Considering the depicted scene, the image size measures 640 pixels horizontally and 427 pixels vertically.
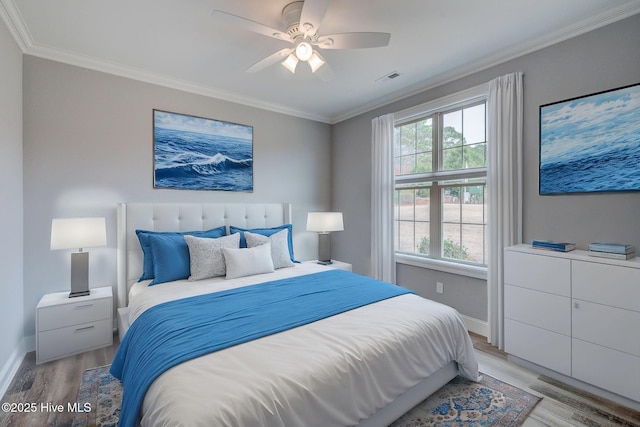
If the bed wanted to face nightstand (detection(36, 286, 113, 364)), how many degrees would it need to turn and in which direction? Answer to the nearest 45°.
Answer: approximately 180°

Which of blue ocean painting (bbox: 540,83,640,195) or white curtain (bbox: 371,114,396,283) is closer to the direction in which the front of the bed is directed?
the blue ocean painting

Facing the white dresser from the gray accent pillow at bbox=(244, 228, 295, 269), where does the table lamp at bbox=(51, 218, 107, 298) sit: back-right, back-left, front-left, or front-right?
back-right

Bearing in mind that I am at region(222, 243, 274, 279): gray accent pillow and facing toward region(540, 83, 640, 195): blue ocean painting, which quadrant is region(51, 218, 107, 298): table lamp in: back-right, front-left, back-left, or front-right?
back-right

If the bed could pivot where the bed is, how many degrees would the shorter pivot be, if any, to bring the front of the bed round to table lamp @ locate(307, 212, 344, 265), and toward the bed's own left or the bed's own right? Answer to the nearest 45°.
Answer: approximately 135° to the bed's own left

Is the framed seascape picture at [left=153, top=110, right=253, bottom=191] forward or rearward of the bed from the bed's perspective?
rearward

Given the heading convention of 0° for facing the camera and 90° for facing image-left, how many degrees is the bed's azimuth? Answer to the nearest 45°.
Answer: approximately 315°
